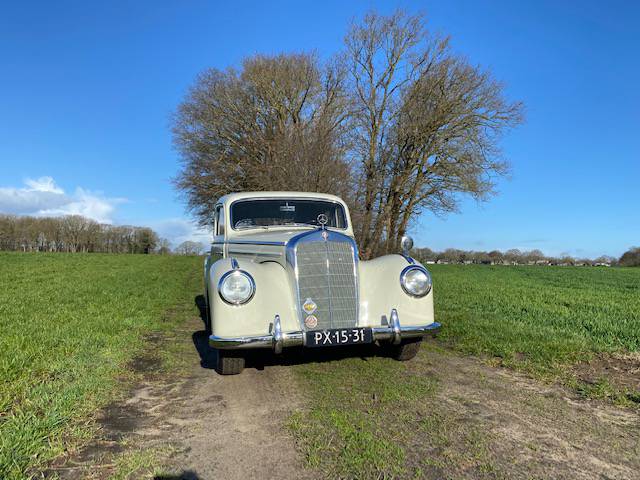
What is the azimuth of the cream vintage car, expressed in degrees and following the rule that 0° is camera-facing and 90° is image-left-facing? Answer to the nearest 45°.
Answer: approximately 315°

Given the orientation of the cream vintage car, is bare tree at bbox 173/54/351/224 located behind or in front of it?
behind
